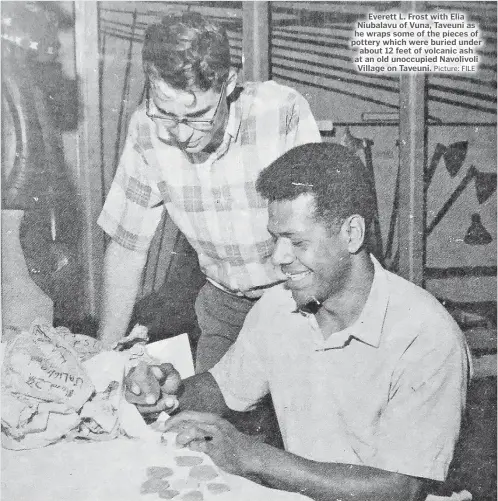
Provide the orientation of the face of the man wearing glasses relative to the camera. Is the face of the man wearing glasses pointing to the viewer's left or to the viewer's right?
to the viewer's left

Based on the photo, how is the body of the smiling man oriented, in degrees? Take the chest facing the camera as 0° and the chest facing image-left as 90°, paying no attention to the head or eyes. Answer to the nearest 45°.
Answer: approximately 45°

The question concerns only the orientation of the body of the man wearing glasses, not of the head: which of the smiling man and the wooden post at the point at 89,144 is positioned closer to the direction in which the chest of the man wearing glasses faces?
the smiling man

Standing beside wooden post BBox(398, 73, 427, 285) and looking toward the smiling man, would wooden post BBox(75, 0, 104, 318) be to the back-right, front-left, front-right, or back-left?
front-right

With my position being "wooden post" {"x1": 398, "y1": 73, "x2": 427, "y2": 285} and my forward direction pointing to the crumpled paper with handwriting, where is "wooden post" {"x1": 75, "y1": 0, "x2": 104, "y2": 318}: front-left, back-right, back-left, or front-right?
front-right

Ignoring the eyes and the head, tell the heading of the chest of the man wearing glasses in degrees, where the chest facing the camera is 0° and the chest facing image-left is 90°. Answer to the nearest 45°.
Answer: approximately 45°

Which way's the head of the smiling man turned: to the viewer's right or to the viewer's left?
to the viewer's left

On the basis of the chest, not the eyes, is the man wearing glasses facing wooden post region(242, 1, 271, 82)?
no

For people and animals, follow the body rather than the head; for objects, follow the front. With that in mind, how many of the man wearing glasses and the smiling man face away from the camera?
0
